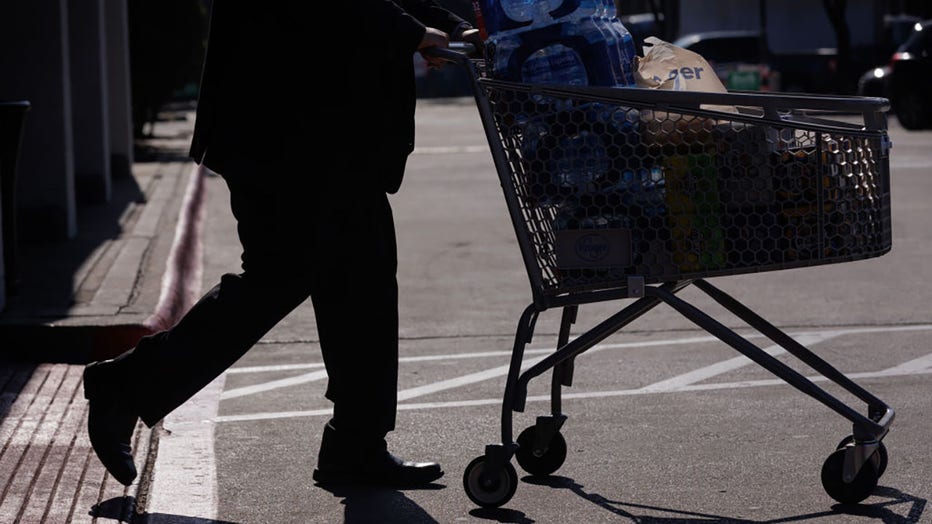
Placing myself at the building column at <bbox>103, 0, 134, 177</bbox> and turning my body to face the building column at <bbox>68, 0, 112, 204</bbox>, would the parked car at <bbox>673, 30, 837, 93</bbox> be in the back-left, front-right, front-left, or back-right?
back-left

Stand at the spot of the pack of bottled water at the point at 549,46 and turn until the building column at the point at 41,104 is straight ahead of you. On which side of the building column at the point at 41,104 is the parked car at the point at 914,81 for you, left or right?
right

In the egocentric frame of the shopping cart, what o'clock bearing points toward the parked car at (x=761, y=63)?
The parked car is roughly at 9 o'clock from the shopping cart.

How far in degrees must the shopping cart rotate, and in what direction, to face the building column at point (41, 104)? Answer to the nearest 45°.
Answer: approximately 135° to its left

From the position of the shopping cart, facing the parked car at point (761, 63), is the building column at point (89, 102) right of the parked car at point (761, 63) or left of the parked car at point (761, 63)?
left

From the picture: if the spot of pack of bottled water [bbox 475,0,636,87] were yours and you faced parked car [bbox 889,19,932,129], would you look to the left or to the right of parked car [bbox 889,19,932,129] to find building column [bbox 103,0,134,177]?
left

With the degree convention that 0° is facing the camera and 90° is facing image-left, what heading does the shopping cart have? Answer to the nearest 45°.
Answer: approximately 270°

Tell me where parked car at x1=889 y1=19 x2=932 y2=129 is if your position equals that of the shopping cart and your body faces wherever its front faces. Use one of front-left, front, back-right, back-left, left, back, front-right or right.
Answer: left
